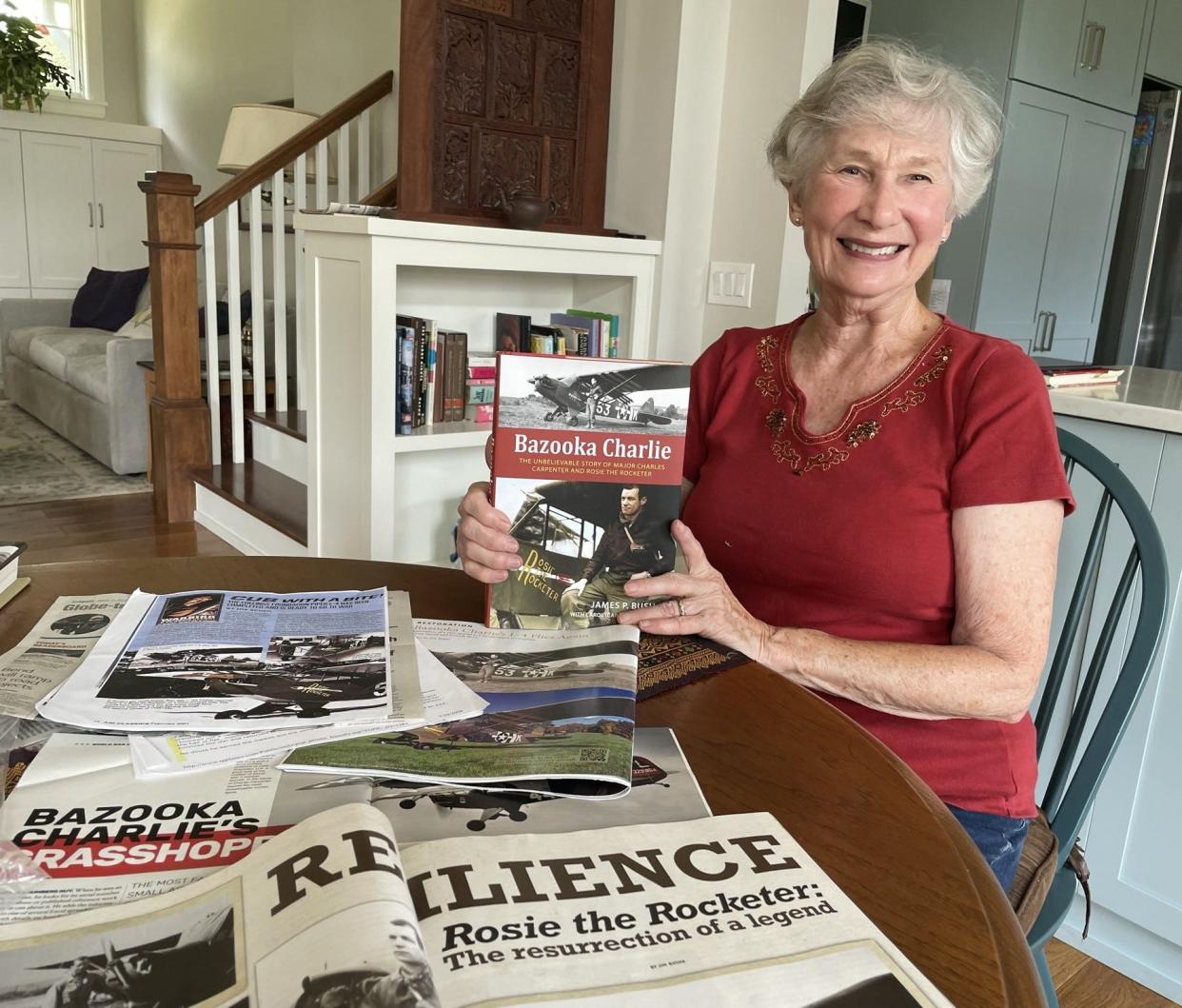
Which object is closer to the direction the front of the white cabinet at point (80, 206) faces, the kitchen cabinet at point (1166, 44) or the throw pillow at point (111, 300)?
the throw pillow

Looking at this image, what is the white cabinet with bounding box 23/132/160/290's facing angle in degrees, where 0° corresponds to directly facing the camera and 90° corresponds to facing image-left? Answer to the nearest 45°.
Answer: approximately 0°

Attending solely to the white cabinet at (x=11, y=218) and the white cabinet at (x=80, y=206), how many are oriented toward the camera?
2

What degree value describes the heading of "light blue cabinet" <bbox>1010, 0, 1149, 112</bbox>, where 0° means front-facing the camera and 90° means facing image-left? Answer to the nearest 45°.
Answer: approximately 0°

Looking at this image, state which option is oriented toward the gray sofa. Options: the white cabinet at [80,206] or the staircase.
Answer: the white cabinet

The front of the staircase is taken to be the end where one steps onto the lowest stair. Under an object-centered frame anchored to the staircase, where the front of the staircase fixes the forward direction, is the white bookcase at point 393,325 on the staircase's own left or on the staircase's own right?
on the staircase's own left

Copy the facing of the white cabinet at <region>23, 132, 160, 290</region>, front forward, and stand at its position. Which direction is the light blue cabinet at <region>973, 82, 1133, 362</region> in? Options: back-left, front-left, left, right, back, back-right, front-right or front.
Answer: front-left

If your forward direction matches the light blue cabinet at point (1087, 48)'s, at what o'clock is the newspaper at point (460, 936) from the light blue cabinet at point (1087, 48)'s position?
The newspaper is roughly at 12 o'clock from the light blue cabinet.

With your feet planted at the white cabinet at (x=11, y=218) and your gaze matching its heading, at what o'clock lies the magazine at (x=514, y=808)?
The magazine is roughly at 12 o'clock from the white cabinet.

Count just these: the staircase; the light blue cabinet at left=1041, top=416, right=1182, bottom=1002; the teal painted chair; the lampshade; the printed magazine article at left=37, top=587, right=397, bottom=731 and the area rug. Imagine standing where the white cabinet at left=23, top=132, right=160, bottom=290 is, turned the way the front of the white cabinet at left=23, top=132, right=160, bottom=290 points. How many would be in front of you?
6

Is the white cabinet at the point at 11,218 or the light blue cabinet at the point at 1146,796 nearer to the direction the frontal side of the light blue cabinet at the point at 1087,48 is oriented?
the light blue cabinet

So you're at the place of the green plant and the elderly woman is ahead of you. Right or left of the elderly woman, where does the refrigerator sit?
left

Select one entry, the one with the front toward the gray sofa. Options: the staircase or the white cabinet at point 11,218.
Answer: the white cabinet
